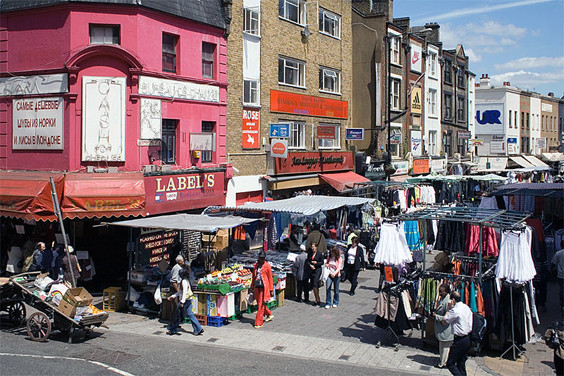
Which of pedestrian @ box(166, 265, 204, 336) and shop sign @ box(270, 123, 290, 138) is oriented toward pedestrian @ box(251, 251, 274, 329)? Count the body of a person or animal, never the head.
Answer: the shop sign

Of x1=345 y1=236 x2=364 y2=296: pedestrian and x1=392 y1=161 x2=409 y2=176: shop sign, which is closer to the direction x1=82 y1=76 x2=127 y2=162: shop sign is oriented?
the pedestrian

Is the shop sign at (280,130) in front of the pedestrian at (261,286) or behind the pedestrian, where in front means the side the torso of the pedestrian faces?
behind

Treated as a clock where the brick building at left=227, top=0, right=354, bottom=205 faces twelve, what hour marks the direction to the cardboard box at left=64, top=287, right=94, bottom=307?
The cardboard box is roughly at 2 o'clock from the brick building.

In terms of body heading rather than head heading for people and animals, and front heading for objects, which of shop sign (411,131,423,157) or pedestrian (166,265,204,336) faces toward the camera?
the shop sign

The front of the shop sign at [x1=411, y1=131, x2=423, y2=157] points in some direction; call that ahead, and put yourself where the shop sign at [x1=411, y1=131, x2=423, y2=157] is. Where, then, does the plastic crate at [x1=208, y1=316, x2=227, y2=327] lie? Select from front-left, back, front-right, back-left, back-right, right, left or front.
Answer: front

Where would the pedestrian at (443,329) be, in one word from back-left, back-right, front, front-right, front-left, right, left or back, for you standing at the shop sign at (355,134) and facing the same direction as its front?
front

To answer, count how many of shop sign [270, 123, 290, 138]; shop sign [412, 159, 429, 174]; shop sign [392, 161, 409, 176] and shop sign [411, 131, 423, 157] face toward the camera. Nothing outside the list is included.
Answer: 4

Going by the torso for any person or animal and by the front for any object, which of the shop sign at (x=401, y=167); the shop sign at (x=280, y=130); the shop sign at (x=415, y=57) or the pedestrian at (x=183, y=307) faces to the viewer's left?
the pedestrian

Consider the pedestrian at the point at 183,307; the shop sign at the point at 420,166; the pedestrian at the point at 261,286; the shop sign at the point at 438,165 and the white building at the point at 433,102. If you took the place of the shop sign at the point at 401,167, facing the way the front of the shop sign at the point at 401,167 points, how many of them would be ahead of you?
2

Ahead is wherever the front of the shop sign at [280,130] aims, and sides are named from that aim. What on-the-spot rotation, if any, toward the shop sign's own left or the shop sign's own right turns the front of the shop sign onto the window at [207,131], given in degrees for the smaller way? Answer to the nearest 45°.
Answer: approximately 45° to the shop sign's own right

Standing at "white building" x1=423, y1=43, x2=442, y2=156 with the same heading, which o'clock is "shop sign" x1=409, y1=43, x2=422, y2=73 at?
The shop sign is roughly at 2 o'clock from the white building.

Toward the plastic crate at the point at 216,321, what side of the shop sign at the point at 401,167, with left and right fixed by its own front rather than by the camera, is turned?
front

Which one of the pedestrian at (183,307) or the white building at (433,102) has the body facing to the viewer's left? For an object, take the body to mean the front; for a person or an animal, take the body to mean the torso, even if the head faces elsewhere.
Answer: the pedestrian

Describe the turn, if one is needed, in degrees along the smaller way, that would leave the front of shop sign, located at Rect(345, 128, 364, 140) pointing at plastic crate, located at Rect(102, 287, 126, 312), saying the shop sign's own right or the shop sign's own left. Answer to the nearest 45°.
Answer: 0° — it already faces it

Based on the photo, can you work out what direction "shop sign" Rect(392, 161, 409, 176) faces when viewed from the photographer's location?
facing the viewer

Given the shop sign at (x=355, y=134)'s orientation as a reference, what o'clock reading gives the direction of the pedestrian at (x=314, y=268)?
The pedestrian is roughly at 12 o'clock from the shop sign.

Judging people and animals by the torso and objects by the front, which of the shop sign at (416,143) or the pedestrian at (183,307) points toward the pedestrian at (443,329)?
the shop sign

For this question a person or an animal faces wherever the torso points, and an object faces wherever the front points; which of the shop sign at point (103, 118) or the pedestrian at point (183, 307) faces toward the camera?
the shop sign
